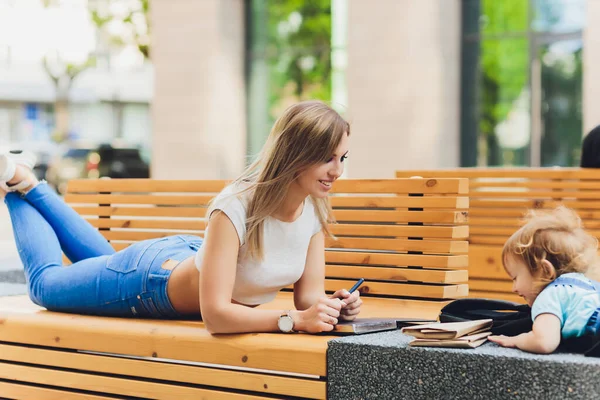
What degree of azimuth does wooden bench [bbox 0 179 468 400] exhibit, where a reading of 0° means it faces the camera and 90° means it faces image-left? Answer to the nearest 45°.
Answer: approximately 0°

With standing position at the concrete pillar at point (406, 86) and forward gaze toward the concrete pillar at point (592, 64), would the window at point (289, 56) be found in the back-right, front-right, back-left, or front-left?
back-left

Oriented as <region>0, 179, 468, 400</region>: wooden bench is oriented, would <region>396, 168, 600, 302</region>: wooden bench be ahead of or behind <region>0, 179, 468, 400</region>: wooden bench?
behind

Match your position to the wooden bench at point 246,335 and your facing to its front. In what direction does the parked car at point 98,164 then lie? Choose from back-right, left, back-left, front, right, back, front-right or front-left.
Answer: back

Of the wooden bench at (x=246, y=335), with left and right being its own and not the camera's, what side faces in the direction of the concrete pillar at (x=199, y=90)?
back

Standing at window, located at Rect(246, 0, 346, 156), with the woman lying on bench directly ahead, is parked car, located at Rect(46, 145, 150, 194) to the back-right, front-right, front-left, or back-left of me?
back-right

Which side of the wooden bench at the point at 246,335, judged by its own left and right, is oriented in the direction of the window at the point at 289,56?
back

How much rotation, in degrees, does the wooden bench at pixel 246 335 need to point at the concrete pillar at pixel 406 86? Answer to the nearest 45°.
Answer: approximately 180°
